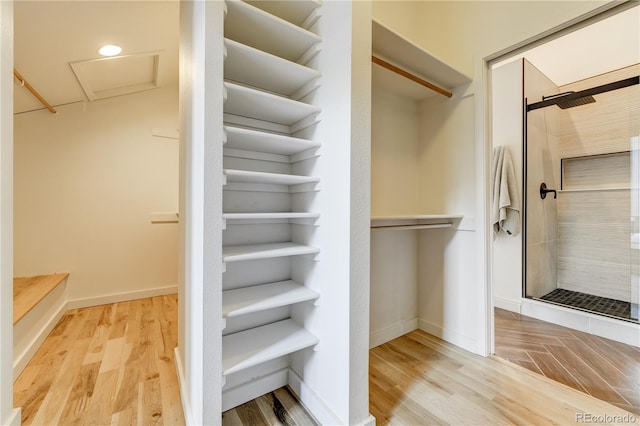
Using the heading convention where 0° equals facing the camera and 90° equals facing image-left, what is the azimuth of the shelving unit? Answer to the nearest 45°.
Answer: approximately 315°

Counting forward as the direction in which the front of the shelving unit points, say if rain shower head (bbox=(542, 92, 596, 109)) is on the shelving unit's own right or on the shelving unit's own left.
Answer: on the shelving unit's own left

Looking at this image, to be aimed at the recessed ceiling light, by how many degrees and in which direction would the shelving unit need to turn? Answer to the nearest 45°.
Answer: approximately 180°

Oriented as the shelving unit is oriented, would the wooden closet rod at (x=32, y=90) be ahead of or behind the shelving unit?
behind
